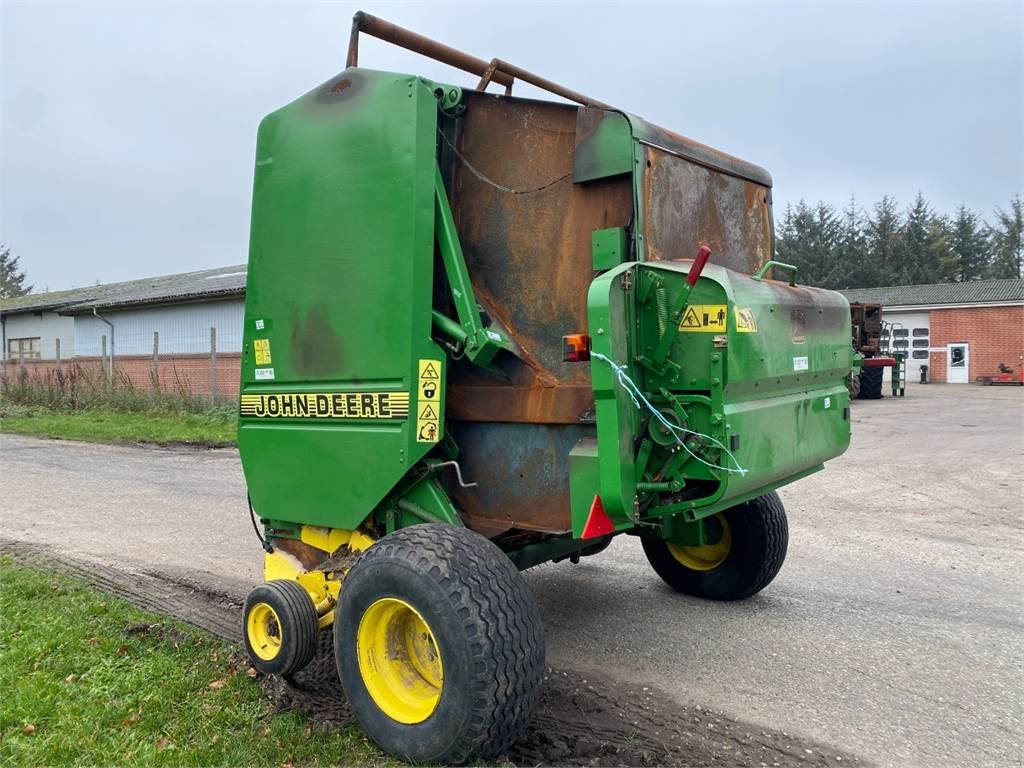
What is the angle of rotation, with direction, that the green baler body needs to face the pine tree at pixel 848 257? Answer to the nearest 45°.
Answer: approximately 45° to its right

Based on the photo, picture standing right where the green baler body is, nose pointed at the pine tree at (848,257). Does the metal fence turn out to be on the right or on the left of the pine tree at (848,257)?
left

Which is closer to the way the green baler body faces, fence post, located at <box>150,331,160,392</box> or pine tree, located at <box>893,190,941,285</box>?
the fence post

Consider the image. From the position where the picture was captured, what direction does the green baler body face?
facing away from the viewer and to the left of the viewer

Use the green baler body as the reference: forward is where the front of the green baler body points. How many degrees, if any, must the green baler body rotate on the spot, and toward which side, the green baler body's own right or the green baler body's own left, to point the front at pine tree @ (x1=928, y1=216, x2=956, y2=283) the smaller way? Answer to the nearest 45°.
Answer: approximately 90° to the green baler body's own right

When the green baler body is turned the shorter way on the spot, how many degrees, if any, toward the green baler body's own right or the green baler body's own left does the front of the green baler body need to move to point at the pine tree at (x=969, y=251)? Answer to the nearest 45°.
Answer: approximately 90° to the green baler body's own right

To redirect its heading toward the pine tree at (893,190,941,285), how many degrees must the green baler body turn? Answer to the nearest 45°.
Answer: approximately 90° to its right

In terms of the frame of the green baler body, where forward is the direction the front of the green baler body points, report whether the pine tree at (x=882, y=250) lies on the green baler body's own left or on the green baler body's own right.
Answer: on the green baler body's own right

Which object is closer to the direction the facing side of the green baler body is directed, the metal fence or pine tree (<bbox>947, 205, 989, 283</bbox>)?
the metal fence

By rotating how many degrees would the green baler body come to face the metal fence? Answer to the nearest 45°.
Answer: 0° — it already faces it
